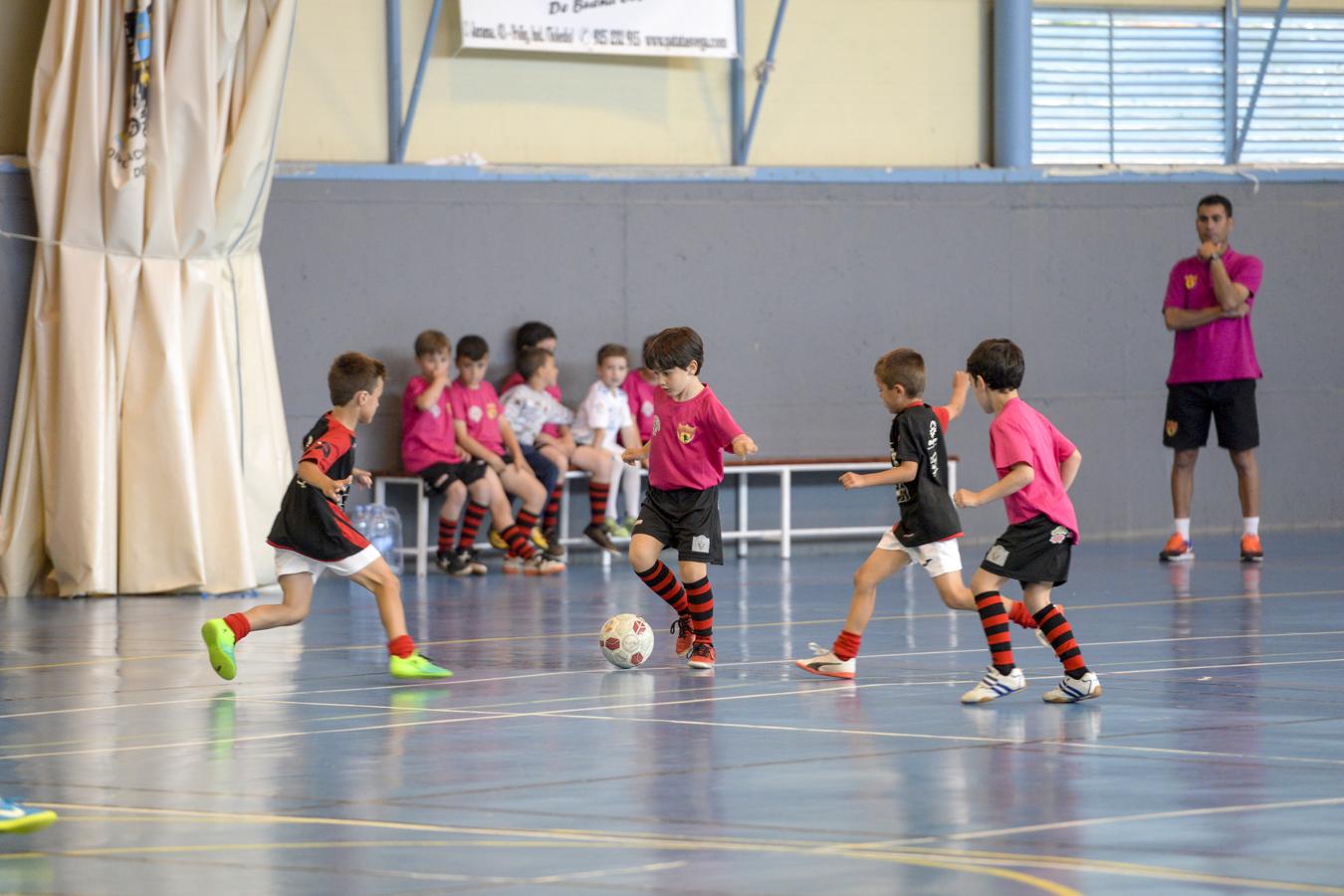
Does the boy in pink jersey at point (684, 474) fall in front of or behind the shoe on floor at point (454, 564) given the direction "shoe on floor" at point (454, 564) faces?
in front

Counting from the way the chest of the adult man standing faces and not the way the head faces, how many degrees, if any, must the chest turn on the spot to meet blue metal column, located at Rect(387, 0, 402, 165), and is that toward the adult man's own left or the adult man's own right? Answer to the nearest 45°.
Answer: approximately 90° to the adult man's own right

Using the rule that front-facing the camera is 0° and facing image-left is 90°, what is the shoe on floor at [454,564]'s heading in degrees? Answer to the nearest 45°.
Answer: approximately 315°

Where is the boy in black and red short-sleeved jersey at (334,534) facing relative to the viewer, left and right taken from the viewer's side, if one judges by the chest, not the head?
facing to the right of the viewer
